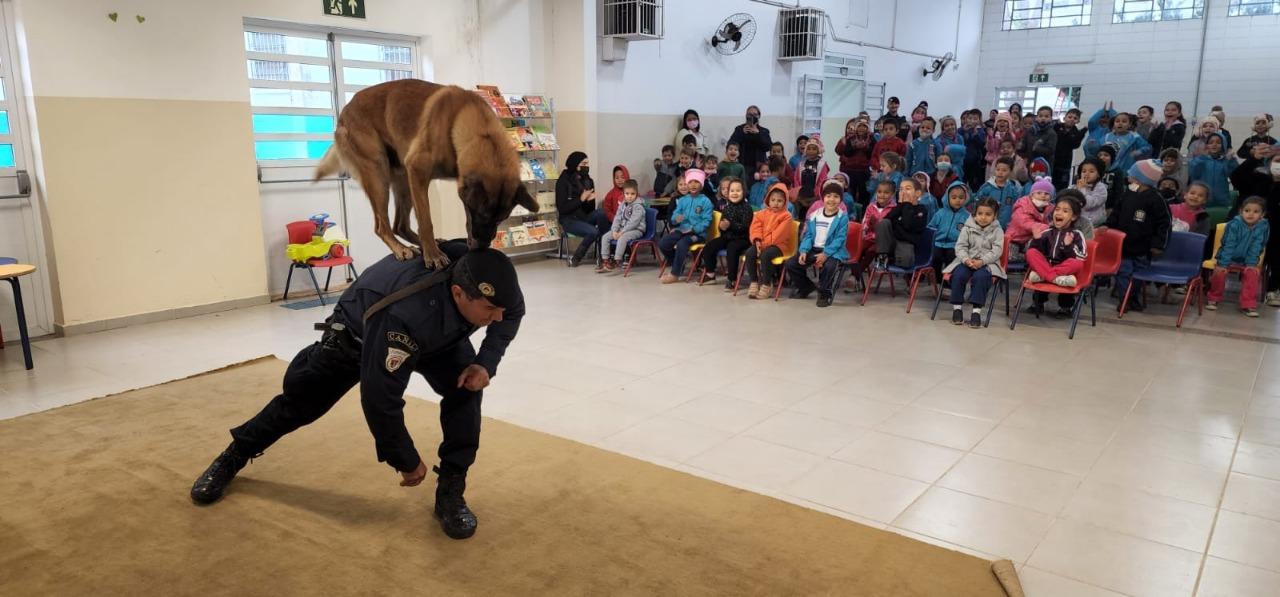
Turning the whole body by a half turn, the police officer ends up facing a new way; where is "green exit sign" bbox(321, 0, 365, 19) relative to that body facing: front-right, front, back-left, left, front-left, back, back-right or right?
front-right

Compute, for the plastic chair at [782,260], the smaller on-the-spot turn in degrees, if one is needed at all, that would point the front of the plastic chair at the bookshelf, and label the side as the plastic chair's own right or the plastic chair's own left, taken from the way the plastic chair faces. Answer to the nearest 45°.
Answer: approximately 90° to the plastic chair's own right

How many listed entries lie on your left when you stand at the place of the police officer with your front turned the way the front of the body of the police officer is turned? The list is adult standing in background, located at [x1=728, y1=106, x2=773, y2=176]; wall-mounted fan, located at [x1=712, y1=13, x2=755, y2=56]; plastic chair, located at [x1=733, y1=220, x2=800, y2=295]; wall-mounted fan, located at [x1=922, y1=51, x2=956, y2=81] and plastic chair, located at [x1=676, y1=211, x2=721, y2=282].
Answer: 5

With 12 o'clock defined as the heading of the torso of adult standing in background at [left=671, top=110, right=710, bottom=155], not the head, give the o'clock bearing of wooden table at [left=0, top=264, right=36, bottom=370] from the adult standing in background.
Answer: The wooden table is roughly at 1 o'clock from the adult standing in background.

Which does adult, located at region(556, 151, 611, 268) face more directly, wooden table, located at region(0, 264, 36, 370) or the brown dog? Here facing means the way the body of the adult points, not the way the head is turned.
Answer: the brown dog

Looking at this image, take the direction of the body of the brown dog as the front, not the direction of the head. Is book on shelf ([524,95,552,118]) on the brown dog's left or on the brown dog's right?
on the brown dog's left

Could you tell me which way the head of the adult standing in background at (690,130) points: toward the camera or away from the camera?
toward the camera

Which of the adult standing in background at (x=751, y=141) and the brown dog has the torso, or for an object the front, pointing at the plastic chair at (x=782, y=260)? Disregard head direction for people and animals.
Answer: the adult standing in background

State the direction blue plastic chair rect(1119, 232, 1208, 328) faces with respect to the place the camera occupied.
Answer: facing the viewer and to the left of the viewer

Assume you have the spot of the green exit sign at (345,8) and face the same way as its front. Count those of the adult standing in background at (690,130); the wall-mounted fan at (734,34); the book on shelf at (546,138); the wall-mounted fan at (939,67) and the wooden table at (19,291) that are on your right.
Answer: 1

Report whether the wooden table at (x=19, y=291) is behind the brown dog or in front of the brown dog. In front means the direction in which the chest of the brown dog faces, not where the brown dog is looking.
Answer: behind

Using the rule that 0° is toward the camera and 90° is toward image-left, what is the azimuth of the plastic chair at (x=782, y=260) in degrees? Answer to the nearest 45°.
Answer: approximately 45°

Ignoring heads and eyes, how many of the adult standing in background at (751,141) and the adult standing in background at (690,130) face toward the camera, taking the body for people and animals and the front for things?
2

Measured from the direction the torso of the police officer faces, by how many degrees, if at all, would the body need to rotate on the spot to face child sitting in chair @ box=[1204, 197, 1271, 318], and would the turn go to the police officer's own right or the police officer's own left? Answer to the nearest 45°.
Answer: approximately 45° to the police officer's own left

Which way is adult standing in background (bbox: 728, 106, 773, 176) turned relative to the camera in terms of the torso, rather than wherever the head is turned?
toward the camera

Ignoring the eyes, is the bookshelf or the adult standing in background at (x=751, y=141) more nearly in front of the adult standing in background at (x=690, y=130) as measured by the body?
the bookshelf

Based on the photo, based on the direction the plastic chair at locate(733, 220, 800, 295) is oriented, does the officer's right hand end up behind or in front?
in front

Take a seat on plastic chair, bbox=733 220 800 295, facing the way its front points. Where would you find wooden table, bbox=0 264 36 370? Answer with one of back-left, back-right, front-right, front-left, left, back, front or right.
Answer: front

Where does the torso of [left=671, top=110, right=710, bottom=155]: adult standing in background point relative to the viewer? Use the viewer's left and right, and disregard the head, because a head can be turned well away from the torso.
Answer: facing the viewer
